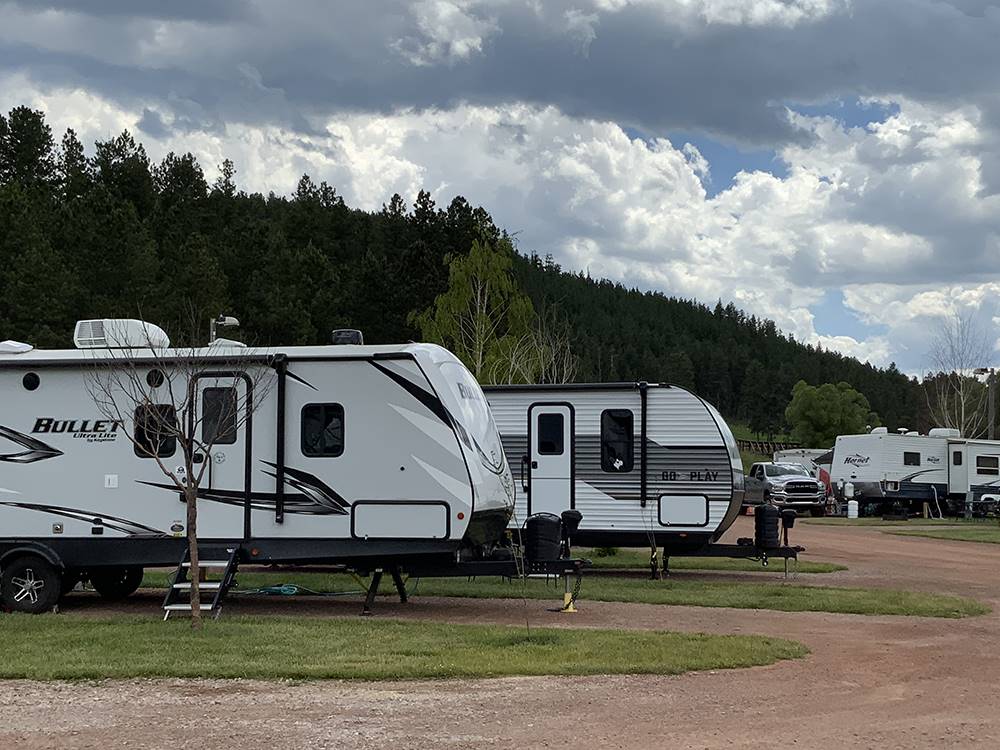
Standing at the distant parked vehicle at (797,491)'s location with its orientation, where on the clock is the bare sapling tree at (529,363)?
The bare sapling tree is roughly at 4 o'clock from the distant parked vehicle.

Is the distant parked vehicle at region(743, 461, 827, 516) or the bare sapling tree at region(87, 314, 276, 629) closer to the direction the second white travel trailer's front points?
the distant parked vehicle

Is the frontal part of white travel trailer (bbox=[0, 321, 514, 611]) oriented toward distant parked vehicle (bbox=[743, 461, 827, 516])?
no

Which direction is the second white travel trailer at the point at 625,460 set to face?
to the viewer's right

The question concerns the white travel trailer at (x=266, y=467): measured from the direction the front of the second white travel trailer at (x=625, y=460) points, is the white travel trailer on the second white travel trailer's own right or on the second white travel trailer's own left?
on the second white travel trailer's own right

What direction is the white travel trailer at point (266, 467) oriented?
to the viewer's right

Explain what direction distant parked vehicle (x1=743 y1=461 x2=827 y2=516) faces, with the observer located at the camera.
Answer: facing the viewer and to the right of the viewer

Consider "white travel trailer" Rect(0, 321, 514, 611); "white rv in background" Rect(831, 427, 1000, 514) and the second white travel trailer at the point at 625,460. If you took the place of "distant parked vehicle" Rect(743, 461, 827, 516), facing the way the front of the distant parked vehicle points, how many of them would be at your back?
0

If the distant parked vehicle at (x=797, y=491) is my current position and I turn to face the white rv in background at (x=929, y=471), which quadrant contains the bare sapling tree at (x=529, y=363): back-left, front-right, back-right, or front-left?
back-right

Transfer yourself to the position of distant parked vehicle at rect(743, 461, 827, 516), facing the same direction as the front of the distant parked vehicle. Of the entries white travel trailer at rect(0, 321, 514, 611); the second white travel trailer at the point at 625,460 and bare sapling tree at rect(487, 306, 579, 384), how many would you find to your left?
0

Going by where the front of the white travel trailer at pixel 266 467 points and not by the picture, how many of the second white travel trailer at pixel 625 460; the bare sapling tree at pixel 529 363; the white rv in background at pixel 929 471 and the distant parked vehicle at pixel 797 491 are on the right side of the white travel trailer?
0

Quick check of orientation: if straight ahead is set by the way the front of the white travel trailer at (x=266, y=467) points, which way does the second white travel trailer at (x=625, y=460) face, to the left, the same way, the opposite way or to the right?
the same way

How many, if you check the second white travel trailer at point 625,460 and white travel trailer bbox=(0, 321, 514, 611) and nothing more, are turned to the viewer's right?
2

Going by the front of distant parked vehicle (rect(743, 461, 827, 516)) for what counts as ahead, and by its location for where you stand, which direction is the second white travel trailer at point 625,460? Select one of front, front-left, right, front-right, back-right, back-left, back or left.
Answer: front-right

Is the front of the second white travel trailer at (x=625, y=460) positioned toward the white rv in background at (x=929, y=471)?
no
